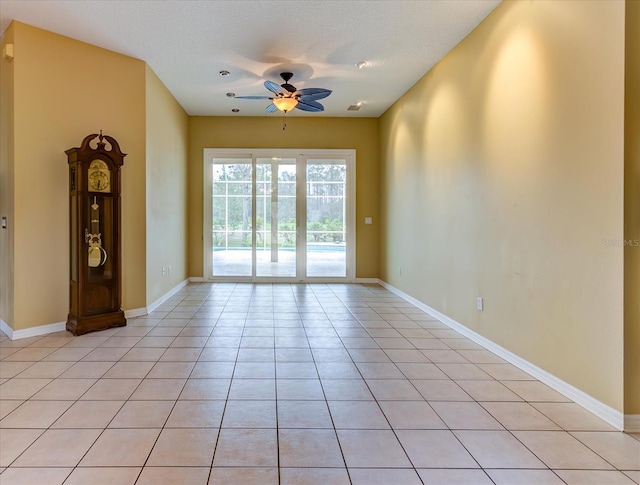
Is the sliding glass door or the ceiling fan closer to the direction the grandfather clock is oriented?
the ceiling fan

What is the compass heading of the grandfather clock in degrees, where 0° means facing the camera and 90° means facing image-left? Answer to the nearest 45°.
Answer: approximately 315°
